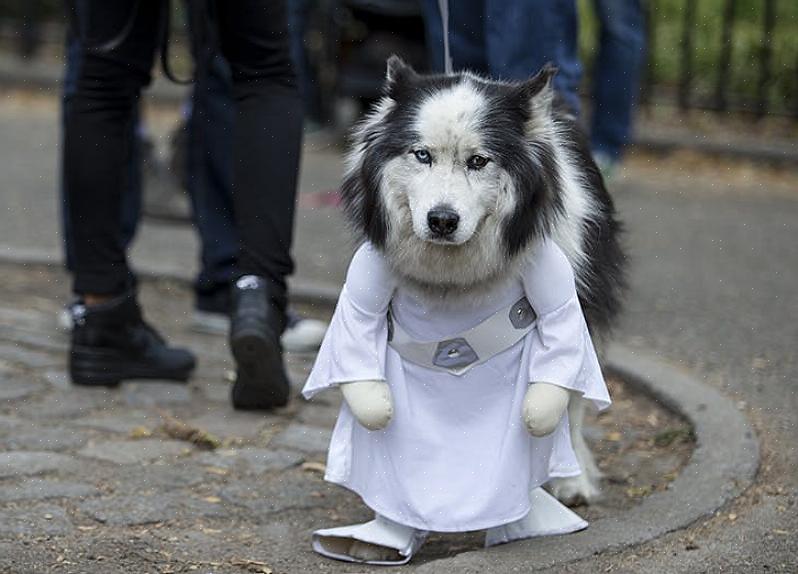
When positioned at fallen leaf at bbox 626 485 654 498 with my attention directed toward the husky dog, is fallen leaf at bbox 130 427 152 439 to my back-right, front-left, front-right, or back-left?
front-right

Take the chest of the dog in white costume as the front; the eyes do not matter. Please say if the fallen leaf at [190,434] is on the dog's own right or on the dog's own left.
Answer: on the dog's own right

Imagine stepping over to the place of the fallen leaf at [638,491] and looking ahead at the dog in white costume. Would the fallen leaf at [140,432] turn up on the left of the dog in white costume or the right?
right

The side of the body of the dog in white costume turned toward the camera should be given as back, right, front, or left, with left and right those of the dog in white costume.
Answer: front

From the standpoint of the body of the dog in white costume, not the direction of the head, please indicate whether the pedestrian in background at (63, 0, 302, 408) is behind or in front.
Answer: behind

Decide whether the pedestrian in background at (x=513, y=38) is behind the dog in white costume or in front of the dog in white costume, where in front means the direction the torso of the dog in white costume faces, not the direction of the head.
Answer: behind

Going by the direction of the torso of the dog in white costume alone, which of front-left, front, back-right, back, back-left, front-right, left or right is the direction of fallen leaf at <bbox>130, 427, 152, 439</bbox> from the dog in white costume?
back-right
